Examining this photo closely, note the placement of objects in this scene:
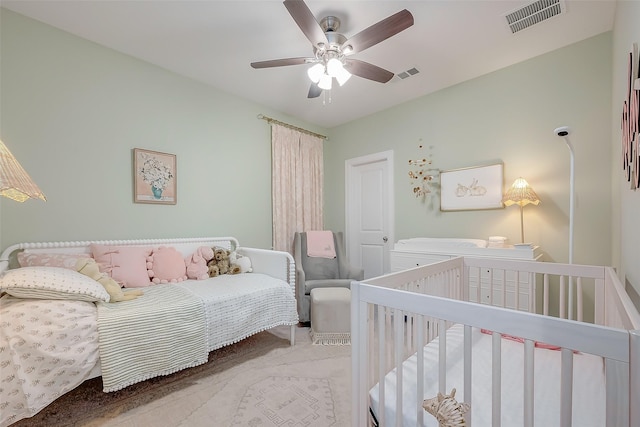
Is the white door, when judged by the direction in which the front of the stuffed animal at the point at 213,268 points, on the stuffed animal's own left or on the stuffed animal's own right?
on the stuffed animal's own left

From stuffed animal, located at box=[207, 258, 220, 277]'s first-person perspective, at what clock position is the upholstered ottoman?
The upholstered ottoman is roughly at 10 o'clock from the stuffed animal.

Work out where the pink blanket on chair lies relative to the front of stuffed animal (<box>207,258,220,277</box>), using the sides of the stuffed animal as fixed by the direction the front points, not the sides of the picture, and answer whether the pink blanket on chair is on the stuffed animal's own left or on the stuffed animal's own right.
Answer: on the stuffed animal's own left

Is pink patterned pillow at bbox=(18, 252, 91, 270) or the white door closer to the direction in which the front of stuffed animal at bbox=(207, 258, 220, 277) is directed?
the pink patterned pillow

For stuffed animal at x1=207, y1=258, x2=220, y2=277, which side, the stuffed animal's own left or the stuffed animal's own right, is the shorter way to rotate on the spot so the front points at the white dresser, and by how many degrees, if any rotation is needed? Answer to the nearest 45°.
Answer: approximately 45° to the stuffed animal's own left

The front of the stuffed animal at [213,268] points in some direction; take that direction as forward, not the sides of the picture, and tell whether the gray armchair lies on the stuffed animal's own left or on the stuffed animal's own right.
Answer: on the stuffed animal's own left

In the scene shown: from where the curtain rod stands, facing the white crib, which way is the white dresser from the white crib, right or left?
left

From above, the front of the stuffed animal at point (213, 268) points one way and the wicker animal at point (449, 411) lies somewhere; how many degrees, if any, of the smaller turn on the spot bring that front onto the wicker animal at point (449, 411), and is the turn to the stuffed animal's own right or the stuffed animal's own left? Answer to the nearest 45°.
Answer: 0° — it already faces it

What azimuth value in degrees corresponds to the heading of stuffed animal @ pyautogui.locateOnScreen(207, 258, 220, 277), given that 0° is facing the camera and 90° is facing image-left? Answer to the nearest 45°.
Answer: approximately 0°

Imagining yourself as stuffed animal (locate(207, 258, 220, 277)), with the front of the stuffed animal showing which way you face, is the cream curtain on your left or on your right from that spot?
on your left
